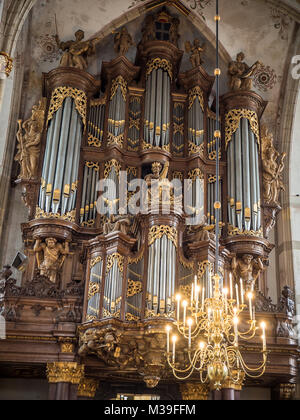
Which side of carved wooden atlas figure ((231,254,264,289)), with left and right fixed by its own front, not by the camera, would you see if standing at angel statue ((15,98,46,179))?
right

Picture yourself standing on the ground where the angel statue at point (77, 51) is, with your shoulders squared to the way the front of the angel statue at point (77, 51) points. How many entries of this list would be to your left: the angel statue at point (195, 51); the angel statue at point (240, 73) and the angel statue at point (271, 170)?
3

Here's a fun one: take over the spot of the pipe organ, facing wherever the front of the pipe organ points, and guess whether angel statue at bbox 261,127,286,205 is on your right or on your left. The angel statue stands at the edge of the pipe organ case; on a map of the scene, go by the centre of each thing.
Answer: on your left

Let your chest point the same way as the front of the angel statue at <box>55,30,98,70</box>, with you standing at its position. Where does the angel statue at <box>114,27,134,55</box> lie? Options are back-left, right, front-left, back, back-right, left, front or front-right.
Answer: left

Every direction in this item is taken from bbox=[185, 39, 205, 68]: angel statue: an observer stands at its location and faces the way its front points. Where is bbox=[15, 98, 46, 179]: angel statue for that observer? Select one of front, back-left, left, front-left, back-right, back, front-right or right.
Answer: right

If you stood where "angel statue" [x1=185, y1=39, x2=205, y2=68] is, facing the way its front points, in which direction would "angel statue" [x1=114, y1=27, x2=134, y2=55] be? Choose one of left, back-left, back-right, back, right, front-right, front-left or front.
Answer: right

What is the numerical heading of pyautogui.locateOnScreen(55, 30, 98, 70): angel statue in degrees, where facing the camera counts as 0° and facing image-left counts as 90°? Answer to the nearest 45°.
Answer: approximately 0°

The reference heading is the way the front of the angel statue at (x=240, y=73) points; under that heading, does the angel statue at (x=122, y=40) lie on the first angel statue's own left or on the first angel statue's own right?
on the first angel statue's own right
